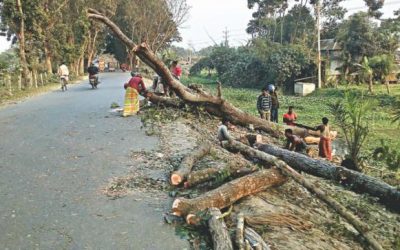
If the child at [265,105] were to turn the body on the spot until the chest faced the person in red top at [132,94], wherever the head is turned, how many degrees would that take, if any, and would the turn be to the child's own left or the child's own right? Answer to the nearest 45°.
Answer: approximately 45° to the child's own right

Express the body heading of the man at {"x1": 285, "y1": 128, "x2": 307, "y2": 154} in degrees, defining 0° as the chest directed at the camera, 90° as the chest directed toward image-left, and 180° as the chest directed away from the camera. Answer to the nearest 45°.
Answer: approximately 90°

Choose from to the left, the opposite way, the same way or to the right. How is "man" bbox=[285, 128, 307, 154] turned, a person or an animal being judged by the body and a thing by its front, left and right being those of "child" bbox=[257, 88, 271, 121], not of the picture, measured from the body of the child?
to the right

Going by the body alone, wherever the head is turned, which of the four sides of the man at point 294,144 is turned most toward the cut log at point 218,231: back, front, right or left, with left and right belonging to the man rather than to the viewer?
left

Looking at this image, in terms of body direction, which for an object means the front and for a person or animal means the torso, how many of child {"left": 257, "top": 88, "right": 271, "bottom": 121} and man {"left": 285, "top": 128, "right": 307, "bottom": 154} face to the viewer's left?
1

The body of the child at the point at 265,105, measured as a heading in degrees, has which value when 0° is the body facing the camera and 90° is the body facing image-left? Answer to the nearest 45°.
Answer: approximately 0°

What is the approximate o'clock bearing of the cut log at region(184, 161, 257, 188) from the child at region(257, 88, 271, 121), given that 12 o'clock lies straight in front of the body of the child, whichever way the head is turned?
The cut log is roughly at 12 o'clock from the child.

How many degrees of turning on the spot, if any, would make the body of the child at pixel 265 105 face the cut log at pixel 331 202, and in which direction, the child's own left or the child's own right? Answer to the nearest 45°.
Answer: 0° — they already face it

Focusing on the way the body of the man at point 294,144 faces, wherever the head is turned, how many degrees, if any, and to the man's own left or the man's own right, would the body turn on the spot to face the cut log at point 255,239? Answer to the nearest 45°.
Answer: approximately 90° to the man's own left
